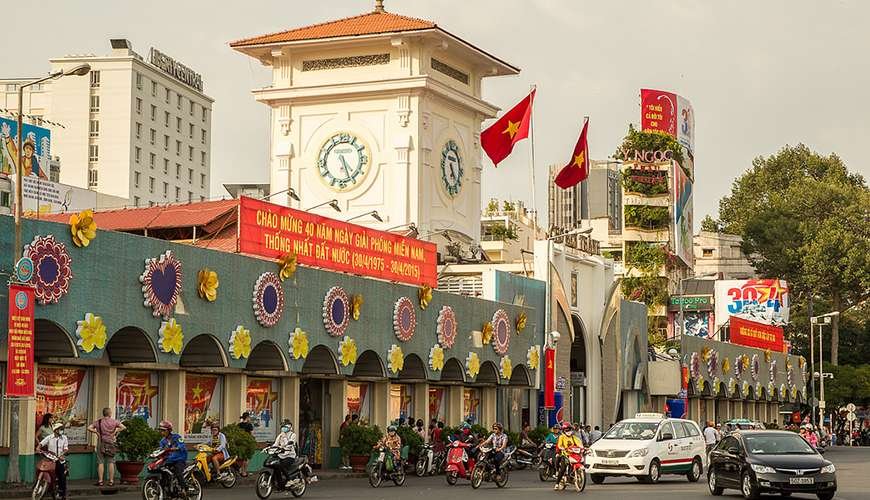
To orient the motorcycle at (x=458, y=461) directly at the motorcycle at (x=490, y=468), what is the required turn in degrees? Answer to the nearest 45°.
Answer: approximately 90° to its left

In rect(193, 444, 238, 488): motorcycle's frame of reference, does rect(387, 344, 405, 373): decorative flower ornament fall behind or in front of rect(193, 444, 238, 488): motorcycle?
behind

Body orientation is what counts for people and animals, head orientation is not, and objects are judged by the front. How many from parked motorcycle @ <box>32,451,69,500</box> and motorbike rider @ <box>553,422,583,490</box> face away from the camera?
0

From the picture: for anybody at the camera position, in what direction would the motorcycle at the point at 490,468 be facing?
facing the viewer and to the left of the viewer

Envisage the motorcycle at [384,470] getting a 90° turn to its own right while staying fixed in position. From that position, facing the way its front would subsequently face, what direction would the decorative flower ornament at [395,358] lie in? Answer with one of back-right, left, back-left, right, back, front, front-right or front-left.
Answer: front-right

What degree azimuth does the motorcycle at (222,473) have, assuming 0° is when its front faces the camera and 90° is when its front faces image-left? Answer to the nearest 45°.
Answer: approximately 45°

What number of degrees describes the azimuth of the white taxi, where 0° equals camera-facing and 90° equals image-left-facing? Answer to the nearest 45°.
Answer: approximately 45°

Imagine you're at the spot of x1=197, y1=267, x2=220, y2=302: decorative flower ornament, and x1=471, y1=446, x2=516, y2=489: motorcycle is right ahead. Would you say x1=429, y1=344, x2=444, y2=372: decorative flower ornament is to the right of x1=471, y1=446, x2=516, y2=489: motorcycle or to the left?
left

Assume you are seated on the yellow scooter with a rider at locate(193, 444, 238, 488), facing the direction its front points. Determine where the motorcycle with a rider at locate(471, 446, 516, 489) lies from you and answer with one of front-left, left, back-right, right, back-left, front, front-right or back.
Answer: back-left

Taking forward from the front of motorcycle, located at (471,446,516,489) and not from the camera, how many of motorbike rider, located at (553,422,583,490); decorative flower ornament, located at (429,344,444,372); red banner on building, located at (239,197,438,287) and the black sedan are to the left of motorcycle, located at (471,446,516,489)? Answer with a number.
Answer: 2

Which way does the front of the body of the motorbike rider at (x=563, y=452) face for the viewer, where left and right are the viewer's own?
facing the viewer and to the right of the viewer

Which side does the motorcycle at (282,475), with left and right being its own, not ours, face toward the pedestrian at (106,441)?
right

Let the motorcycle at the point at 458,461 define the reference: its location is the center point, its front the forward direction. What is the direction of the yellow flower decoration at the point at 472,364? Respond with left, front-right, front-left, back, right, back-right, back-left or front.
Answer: back-right

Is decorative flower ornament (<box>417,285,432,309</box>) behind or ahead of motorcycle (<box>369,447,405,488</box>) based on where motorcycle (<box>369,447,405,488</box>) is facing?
behind

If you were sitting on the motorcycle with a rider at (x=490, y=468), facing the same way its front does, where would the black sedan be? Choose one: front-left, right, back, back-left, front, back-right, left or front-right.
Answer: left
